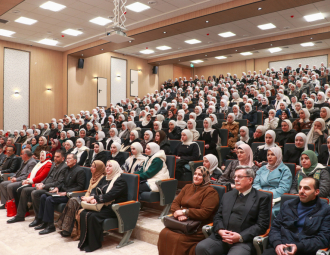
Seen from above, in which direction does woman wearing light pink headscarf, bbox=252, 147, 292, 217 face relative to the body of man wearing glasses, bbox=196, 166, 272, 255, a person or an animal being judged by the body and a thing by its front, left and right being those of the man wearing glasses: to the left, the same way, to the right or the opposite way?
the same way

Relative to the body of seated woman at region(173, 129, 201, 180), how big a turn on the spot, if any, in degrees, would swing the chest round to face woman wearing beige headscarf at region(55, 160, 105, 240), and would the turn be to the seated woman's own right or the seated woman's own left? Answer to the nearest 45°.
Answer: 0° — they already face them

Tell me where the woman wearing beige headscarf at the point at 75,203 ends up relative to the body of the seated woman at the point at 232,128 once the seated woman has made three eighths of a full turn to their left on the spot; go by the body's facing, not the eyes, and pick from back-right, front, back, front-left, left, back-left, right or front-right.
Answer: back-right

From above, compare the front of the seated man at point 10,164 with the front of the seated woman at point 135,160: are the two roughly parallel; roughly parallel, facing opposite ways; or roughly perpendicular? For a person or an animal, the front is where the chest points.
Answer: roughly parallel

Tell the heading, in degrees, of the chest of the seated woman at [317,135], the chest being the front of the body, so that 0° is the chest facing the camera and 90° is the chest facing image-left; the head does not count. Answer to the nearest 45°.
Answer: approximately 45°

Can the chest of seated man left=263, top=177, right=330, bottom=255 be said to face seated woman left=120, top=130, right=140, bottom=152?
no

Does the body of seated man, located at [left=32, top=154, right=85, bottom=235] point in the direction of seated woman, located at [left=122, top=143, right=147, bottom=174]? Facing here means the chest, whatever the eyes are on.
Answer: no

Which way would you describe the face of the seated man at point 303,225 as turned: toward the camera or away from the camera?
toward the camera

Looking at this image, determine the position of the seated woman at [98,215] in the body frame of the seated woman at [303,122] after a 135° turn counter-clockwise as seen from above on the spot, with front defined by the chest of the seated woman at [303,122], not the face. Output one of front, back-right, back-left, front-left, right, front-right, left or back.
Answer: back-right

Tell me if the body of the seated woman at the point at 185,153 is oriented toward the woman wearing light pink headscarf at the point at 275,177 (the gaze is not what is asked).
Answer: no

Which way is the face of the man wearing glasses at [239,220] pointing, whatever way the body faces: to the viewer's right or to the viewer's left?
to the viewer's left

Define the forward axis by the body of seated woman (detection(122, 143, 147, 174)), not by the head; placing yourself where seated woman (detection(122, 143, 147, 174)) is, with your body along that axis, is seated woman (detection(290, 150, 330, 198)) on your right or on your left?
on your left

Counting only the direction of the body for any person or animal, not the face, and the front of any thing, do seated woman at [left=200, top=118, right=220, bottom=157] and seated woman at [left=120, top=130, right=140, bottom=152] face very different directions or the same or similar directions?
same or similar directions

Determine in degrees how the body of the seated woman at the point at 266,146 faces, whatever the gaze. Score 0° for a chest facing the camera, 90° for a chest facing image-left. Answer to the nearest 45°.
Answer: approximately 45°

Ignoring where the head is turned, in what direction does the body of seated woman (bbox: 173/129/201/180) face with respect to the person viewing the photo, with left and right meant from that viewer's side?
facing the viewer and to the left of the viewer
